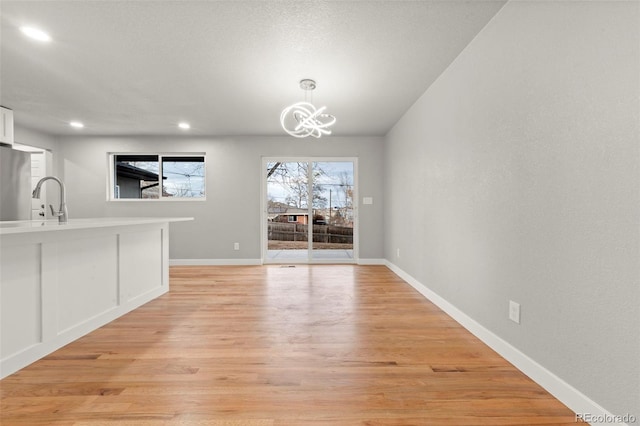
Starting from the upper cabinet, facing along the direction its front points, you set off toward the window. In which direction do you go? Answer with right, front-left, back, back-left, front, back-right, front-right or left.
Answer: front-left

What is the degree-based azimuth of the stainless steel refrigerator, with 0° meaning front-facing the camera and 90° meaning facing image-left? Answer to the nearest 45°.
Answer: approximately 315°

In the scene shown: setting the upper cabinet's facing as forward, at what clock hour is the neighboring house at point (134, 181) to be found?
The neighboring house is roughly at 10 o'clock from the upper cabinet.

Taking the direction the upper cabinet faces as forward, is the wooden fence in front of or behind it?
in front

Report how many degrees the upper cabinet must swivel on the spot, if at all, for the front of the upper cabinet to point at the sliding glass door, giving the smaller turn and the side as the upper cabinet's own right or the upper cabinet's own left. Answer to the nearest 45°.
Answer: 0° — it already faces it

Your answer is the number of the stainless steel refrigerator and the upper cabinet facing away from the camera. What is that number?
0

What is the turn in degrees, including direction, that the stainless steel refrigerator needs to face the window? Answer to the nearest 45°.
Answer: approximately 45° to its left

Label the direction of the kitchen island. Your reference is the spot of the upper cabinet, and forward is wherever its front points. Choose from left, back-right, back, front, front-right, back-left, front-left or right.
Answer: front-right

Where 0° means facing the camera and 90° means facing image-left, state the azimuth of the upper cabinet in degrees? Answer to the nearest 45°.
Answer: approximately 315°

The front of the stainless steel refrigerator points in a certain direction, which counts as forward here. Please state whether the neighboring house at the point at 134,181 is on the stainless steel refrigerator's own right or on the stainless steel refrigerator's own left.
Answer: on the stainless steel refrigerator's own left

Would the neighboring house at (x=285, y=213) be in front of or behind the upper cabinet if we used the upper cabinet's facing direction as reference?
in front

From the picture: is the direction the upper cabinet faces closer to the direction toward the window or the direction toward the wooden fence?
the wooden fence
